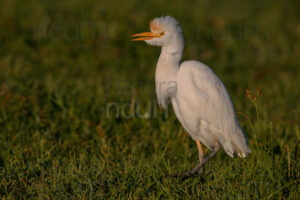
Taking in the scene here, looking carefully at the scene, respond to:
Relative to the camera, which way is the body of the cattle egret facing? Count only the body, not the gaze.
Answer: to the viewer's left
